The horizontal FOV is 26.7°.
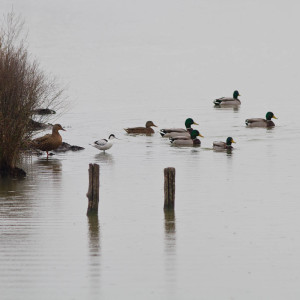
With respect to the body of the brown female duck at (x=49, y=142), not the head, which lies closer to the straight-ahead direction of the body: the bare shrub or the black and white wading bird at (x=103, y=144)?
the black and white wading bird

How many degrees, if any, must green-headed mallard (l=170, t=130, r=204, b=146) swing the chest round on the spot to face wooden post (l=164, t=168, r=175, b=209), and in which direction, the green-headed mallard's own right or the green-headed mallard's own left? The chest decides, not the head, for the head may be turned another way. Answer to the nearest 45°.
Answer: approximately 90° to the green-headed mallard's own right

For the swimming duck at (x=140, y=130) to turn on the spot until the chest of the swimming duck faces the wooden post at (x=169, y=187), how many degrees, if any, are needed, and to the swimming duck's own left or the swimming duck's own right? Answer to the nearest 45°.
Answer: approximately 90° to the swimming duck's own right

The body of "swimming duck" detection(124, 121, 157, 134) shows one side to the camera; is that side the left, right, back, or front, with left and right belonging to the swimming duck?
right

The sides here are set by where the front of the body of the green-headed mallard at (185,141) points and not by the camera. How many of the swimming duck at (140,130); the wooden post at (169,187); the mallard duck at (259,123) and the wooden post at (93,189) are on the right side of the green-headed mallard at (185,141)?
2

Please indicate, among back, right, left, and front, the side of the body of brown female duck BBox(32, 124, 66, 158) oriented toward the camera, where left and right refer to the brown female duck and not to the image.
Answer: right

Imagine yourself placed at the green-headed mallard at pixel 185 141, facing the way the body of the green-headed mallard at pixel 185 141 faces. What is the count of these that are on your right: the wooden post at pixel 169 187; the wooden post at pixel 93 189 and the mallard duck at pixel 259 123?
2

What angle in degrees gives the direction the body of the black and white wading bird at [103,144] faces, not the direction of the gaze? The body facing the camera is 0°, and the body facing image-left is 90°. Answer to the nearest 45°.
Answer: approximately 270°

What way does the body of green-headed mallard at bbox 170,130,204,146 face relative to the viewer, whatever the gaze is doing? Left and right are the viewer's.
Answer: facing to the right of the viewer

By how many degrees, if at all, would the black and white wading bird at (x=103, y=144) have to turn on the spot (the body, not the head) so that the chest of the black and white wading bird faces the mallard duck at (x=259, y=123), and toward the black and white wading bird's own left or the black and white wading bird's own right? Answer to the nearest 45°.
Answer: approximately 45° to the black and white wading bird's own left

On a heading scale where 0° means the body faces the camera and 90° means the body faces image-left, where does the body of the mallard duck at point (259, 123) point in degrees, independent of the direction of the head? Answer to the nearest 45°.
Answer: approximately 270°
